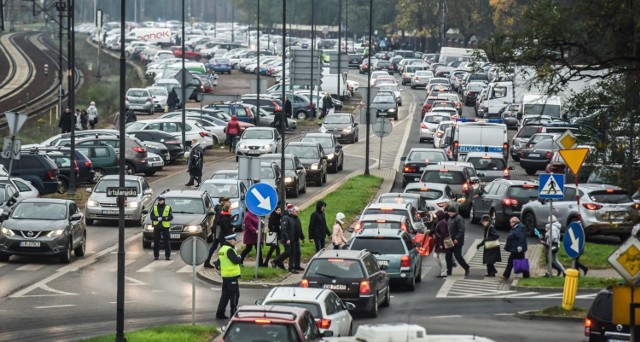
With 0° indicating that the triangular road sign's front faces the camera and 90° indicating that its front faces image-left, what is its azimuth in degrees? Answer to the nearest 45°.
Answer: approximately 0°

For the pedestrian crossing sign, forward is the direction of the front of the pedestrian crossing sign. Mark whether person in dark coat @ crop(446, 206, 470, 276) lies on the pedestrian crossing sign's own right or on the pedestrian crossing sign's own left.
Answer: on the pedestrian crossing sign's own right

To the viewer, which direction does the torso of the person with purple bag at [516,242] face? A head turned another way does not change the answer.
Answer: to the viewer's left

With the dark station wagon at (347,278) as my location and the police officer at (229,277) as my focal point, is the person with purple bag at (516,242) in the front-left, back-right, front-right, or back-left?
back-right

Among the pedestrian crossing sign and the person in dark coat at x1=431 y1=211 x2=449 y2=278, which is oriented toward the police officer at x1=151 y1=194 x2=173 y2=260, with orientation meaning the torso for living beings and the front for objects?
the person in dark coat

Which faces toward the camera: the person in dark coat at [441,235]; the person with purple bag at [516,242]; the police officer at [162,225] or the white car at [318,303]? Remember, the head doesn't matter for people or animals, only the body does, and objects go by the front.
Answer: the police officer

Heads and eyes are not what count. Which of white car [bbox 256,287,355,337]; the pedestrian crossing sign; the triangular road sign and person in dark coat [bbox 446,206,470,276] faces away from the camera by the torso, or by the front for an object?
the white car
